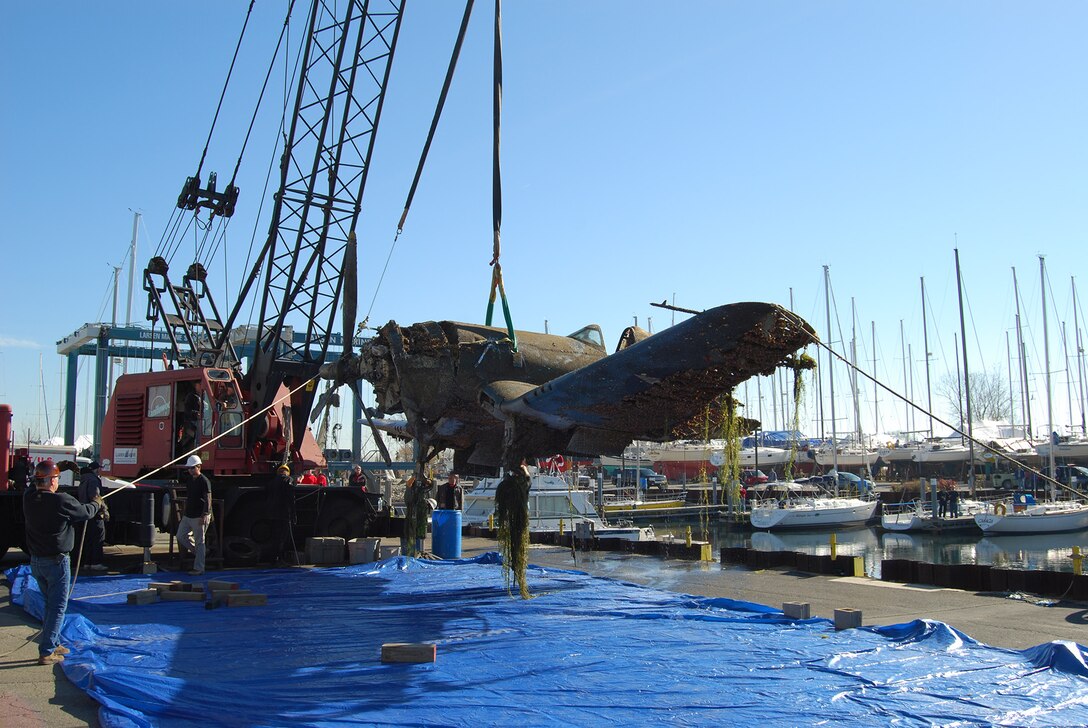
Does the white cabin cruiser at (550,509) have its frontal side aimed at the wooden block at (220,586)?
no

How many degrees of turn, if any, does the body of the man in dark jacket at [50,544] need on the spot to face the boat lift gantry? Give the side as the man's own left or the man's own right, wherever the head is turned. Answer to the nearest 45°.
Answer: approximately 45° to the man's own left

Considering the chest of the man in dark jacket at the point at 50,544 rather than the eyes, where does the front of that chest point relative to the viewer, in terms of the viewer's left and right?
facing away from the viewer and to the right of the viewer

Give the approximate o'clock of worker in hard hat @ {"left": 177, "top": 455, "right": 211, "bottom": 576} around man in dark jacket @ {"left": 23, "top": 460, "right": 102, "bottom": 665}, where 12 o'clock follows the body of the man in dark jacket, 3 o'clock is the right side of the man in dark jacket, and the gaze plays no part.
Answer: The worker in hard hat is roughly at 11 o'clock from the man in dark jacket.

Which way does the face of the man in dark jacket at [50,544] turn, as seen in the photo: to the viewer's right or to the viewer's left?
to the viewer's right

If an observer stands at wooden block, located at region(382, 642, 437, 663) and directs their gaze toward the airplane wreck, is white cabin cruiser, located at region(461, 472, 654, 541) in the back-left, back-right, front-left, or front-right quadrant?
front-left

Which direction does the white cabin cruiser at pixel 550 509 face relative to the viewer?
to the viewer's left
